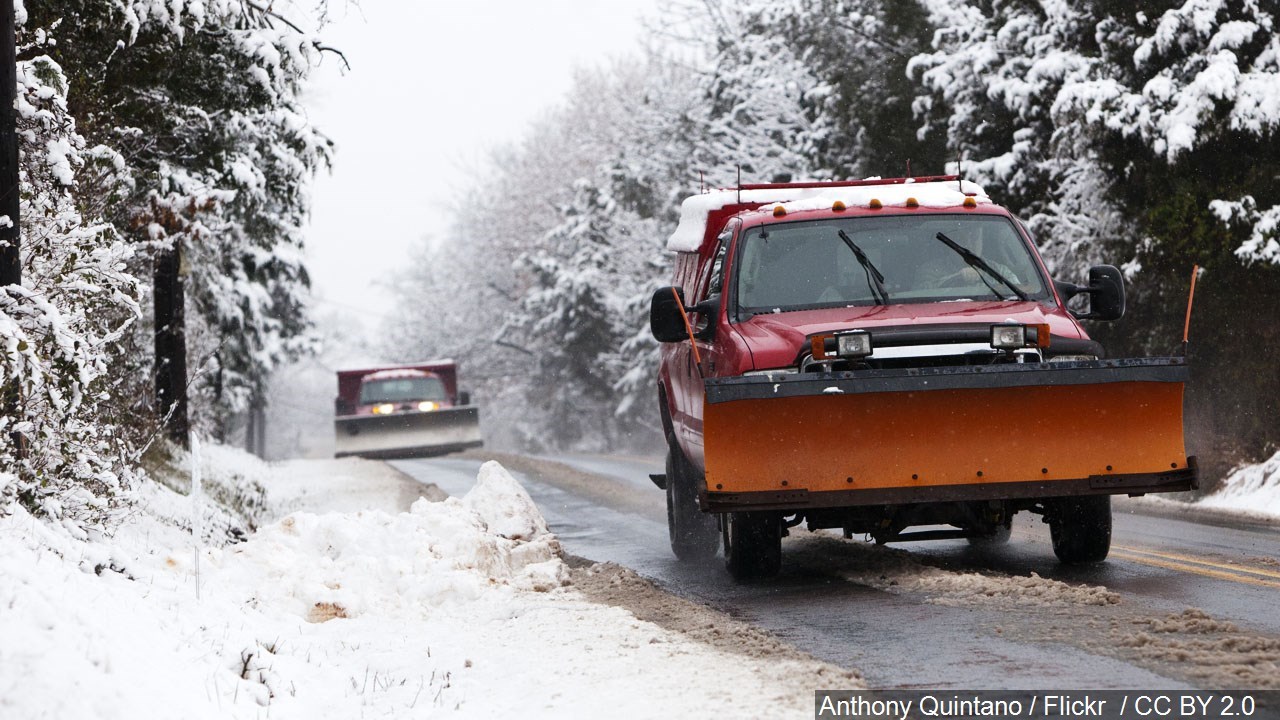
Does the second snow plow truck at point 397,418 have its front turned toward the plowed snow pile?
yes

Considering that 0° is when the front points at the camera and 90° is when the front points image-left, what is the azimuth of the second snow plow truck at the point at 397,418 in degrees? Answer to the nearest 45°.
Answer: approximately 0°

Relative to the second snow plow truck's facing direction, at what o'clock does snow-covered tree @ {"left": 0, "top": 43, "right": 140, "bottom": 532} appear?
The snow-covered tree is roughly at 12 o'clock from the second snow plow truck.

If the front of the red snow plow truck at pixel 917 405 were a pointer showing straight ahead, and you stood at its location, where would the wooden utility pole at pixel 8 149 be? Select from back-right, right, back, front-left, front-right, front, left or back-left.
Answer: right

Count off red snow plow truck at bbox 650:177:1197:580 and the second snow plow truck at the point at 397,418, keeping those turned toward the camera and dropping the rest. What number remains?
2

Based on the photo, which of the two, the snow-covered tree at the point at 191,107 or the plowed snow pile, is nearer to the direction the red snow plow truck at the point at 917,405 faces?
the plowed snow pile

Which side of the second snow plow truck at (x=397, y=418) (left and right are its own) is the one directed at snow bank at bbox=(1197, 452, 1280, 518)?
front

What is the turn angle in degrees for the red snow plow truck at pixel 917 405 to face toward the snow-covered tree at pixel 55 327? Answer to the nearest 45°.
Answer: approximately 90° to its right

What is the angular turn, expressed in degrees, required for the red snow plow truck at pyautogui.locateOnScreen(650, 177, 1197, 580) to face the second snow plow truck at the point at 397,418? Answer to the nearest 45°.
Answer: approximately 135° to its right

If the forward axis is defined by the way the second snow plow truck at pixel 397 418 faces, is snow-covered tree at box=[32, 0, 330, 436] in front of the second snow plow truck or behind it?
in front
